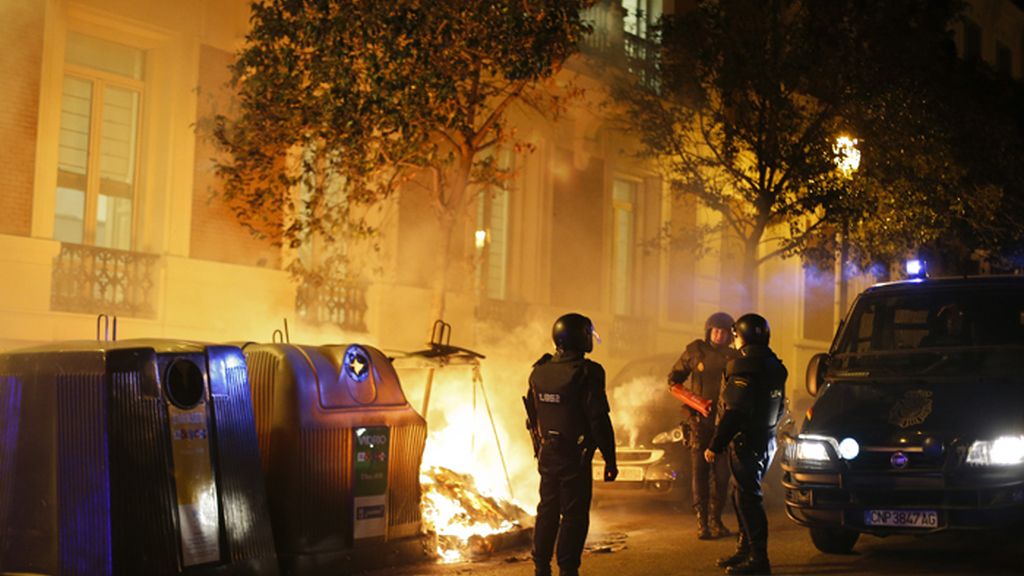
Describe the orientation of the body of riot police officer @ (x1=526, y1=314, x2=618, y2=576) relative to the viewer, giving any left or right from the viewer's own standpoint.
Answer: facing away from the viewer and to the right of the viewer

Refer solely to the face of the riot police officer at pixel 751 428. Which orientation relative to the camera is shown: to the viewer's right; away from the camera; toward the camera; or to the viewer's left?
to the viewer's left

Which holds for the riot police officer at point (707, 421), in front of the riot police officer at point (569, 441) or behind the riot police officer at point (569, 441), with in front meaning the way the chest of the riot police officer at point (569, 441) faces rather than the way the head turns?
in front

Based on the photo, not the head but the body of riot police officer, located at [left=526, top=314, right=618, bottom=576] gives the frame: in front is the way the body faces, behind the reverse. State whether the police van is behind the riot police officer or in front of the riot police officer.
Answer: in front

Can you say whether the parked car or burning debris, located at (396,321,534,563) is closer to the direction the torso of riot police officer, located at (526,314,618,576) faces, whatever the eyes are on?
the parked car

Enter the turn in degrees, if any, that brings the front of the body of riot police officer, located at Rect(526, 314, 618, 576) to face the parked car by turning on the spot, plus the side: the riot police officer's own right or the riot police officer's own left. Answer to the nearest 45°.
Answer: approximately 45° to the riot police officer's own left

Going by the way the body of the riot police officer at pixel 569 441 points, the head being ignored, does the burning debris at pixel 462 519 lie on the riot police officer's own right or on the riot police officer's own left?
on the riot police officer's own left
